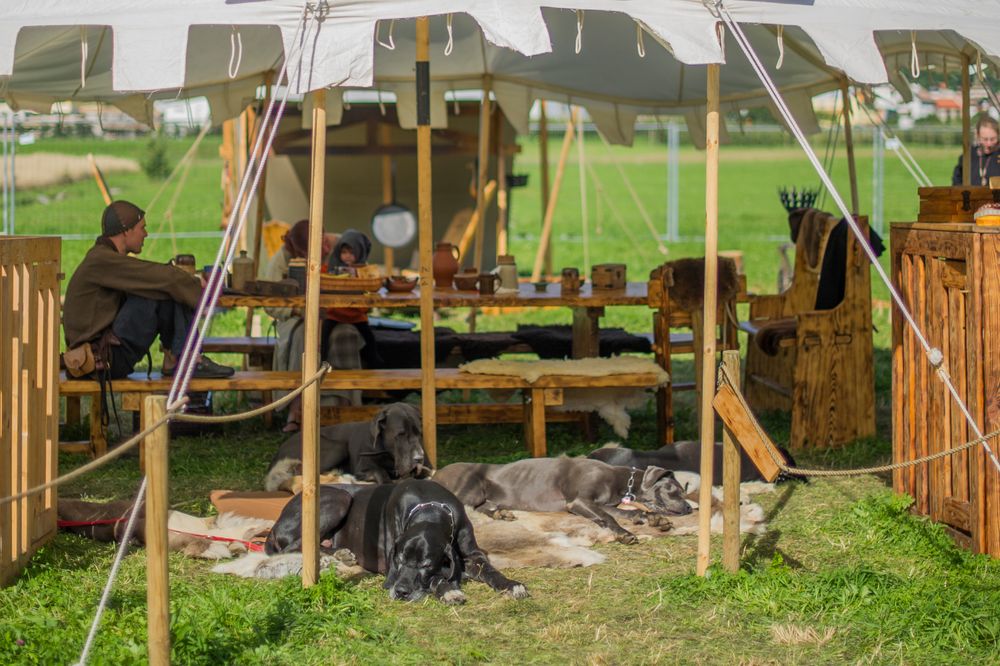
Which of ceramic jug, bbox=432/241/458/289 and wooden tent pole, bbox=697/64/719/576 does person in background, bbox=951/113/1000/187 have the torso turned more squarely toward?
the wooden tent pole

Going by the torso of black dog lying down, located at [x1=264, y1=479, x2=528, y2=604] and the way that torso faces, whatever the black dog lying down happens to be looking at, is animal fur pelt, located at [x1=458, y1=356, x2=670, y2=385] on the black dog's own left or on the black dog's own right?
on the black dog's own left

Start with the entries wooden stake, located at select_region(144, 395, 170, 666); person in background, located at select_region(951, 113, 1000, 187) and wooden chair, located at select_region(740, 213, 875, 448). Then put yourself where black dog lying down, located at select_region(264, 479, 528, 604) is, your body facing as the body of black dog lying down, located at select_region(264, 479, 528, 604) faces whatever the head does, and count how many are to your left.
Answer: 2

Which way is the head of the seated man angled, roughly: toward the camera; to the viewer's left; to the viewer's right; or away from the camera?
to the viewer's right

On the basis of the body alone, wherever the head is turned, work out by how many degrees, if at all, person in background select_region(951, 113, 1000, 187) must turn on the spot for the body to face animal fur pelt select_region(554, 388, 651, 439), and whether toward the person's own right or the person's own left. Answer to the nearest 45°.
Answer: approximately 45° to the person's own right

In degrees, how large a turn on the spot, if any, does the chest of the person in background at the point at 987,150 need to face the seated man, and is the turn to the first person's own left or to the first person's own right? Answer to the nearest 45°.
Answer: approximately 45° to the first person's own right

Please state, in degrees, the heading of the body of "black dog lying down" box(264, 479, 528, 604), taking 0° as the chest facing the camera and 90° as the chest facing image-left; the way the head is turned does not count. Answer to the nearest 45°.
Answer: approximately 315°

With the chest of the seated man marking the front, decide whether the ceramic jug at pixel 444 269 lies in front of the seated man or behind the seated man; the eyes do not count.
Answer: in front

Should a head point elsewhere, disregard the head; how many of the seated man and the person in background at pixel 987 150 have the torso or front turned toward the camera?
1

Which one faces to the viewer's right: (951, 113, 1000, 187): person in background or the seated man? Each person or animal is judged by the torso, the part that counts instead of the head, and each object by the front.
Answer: the seated man

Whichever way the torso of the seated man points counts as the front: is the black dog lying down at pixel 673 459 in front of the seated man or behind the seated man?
in front

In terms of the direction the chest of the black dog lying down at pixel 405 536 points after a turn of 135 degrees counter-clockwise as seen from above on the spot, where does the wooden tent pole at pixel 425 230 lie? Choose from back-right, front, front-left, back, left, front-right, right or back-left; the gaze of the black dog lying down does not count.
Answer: front

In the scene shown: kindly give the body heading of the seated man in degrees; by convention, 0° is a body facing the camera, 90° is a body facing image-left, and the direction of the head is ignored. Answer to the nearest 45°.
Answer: approximately 270°
